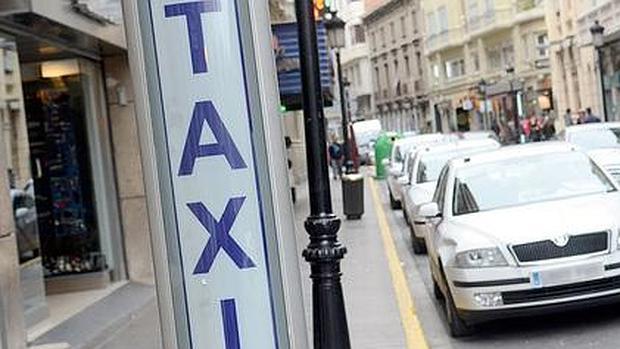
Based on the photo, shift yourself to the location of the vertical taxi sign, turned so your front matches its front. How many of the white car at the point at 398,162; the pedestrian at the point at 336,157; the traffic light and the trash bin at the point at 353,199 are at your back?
4

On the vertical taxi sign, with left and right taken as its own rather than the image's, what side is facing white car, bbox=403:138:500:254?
back

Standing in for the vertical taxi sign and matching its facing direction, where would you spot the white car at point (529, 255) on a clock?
The white car is roughly at 7 o'clock from the vertical taxi sign.

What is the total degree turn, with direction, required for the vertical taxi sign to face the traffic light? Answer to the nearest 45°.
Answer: approximately 180°

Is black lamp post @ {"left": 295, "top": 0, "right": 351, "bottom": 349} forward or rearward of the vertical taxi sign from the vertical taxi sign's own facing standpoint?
rearward

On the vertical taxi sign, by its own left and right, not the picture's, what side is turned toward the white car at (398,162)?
back

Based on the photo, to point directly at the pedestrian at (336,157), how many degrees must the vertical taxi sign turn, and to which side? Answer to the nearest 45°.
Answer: approximately 180°

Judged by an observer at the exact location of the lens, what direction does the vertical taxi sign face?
facing the viewer

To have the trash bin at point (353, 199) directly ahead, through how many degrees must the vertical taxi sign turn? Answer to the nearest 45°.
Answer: approximately 180°
